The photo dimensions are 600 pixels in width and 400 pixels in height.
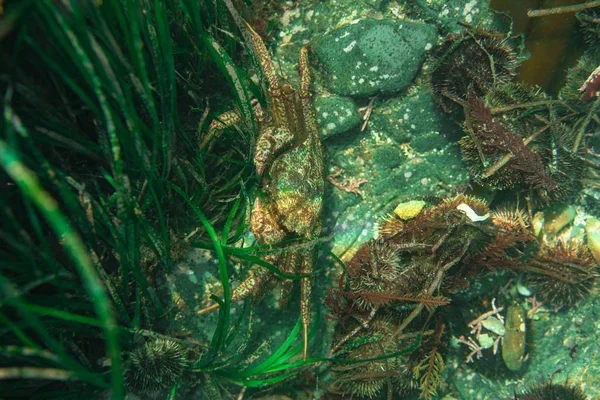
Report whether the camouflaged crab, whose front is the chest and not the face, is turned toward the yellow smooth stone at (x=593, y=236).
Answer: no

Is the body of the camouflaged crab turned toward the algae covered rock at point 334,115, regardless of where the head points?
no

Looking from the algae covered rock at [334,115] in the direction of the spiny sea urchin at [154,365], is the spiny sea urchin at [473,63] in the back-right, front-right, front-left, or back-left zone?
back-left

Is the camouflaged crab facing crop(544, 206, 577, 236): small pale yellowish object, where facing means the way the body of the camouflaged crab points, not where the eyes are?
no
